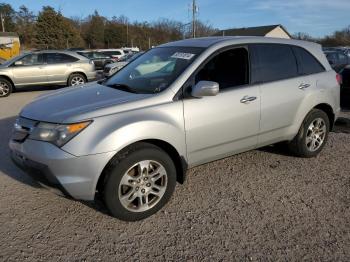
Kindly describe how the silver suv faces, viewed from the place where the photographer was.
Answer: facing the viewer and to the left of the viewer

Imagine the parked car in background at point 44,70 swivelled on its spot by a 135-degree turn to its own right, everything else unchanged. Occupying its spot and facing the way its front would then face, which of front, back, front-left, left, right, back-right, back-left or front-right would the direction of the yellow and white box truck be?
front-left

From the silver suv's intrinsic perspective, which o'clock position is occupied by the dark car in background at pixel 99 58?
The dark car in background is roughly at 4 o'clock from the silver suv.

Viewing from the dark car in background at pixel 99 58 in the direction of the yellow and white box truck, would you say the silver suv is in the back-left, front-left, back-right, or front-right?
back-left

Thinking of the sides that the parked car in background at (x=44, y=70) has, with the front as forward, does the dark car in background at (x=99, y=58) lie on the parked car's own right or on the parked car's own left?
on the parked car's own right

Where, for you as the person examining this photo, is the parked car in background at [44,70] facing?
facing to the left of the viewer

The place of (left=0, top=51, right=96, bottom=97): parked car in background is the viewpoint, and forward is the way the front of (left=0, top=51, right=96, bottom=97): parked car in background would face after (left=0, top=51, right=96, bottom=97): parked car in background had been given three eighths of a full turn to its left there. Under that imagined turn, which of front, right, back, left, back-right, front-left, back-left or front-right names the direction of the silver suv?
front-right
